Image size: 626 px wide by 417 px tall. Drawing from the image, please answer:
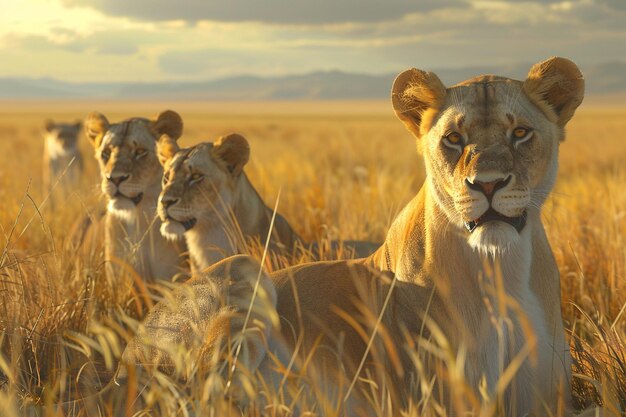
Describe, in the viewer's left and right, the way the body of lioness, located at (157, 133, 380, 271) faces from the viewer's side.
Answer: facing the viewer and to the left of the viewer

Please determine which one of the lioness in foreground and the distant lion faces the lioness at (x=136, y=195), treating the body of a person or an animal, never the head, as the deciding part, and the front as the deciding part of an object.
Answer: the distant lion

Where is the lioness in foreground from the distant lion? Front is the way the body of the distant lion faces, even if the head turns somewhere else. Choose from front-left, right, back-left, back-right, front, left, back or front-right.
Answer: front

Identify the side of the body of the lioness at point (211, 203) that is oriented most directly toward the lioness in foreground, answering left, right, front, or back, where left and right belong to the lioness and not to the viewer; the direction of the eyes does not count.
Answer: left

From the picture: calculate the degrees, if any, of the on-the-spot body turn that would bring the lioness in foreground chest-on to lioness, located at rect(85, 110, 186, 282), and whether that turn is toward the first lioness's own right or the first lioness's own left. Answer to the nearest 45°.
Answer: approximately 180°

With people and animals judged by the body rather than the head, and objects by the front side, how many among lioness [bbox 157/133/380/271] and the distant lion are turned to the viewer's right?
0

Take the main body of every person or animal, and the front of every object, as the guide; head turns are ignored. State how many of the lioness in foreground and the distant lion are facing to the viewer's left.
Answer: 0

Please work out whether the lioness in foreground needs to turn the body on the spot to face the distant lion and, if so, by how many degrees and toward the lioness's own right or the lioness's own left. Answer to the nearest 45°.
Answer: approximately 180°

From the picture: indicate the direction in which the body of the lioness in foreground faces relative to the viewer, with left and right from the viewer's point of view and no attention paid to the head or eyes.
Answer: facing the viewer and to the right of the viewer

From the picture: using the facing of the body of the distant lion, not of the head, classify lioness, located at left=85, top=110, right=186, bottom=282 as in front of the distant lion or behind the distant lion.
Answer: in front

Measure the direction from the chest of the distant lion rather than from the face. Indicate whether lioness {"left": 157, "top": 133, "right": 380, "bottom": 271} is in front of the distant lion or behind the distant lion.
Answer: in front

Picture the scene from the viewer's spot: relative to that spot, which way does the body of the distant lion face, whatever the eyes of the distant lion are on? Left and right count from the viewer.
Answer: facing the viewer
